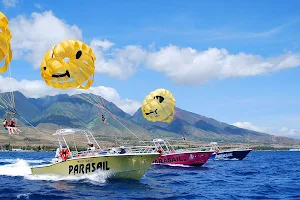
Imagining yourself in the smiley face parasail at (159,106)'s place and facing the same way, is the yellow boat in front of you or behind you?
in front

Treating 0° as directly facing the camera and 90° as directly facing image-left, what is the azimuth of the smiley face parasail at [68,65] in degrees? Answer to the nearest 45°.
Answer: approximately 45°

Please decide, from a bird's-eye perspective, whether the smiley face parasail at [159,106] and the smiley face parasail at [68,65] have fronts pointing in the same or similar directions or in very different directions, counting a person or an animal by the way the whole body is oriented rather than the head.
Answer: same or similar directions

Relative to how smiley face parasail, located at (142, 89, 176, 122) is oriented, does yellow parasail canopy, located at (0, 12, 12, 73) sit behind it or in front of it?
in front

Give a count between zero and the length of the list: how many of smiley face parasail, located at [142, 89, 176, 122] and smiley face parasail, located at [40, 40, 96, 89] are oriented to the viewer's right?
0

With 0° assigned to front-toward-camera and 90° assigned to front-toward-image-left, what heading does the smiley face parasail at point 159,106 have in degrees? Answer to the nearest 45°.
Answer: approximately 45°
